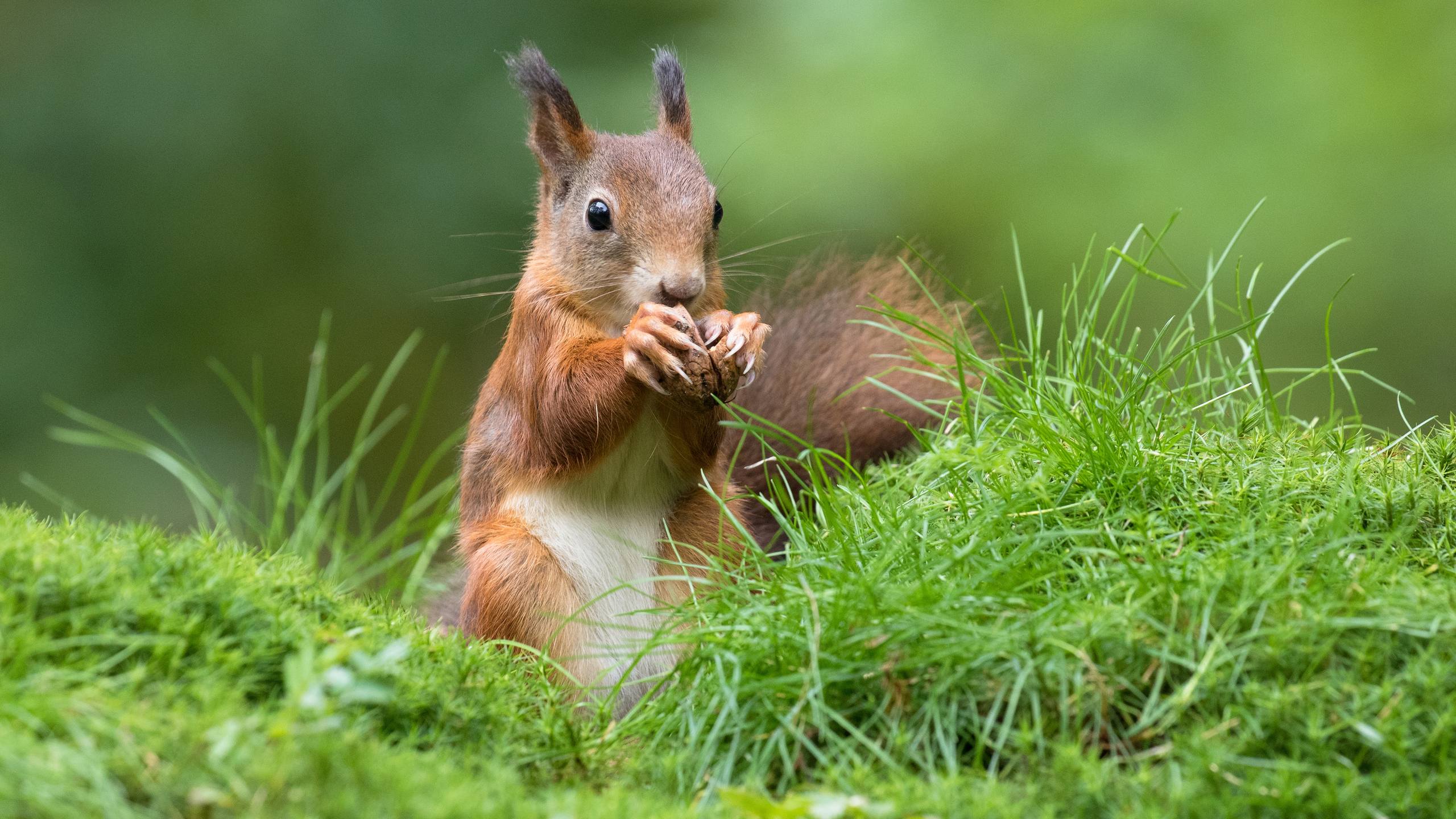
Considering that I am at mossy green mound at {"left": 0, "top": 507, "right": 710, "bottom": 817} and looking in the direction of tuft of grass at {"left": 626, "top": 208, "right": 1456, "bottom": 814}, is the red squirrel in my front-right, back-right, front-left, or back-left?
front-left

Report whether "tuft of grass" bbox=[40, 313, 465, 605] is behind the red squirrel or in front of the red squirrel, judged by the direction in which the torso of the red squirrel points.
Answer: behind

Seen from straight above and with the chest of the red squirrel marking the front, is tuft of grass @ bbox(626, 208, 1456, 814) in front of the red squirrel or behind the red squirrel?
in front

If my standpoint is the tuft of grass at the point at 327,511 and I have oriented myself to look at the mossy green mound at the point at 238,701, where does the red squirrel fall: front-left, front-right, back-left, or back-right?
front-left

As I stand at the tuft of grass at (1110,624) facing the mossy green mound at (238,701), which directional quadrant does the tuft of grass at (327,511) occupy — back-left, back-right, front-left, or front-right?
front-right

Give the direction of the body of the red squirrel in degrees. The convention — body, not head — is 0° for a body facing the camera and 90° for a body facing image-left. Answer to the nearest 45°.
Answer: approximately 315°

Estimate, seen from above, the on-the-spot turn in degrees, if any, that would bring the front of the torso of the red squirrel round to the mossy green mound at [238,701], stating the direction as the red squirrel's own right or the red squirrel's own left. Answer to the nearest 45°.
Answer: approximately 45° to the red squirrel's own right
